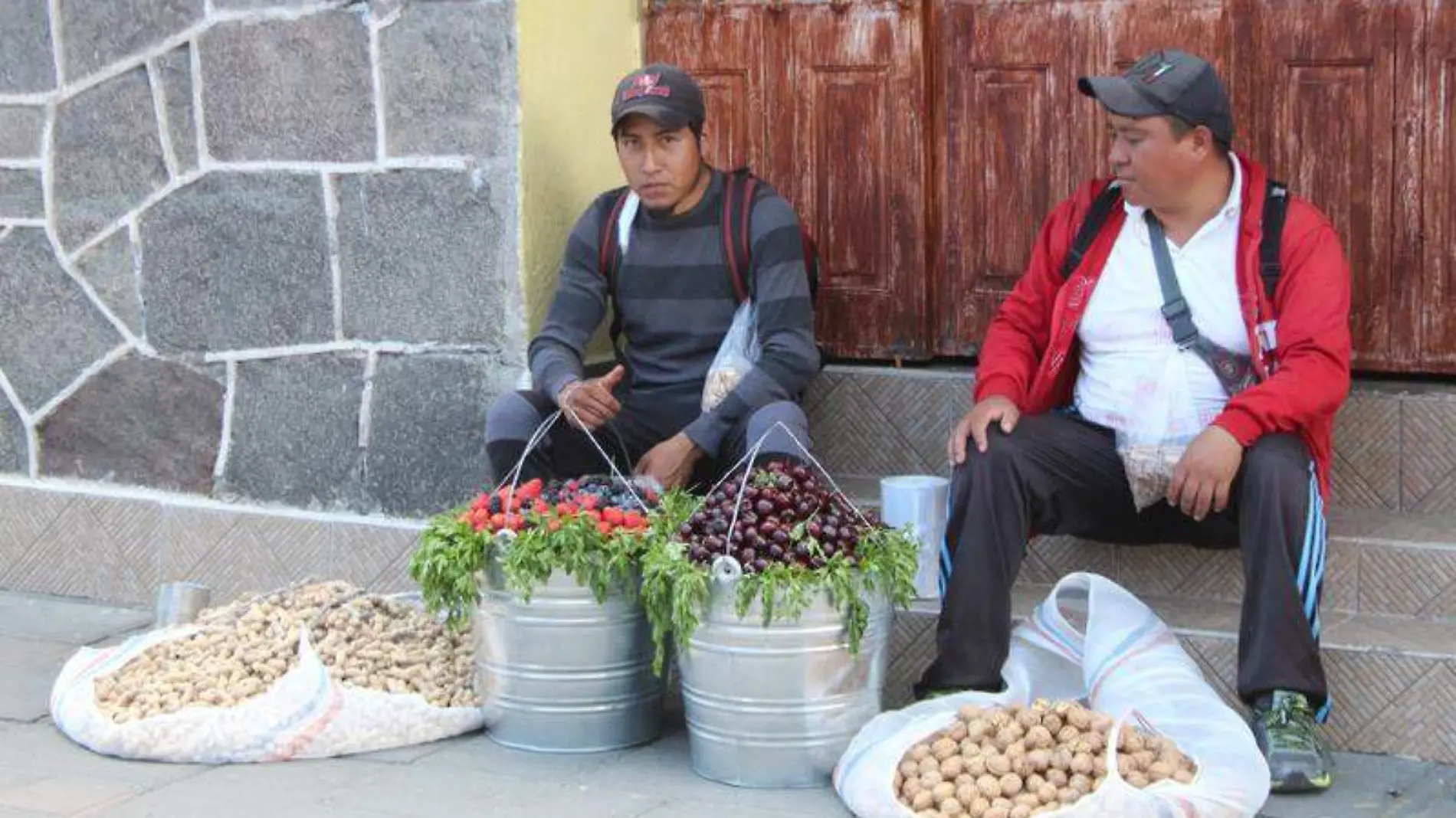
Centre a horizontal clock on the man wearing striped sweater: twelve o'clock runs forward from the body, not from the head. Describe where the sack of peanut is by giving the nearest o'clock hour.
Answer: The sack of peanut is roughly at 2 o'clock from the man wearing striped sweater.

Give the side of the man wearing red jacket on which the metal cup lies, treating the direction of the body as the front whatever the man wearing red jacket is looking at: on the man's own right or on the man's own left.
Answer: on the man's own right

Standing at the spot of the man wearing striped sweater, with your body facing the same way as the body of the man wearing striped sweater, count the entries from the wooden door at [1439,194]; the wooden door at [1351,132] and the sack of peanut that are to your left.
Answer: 2

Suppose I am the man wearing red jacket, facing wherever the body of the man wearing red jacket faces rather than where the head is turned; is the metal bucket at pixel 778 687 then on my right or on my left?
on my right

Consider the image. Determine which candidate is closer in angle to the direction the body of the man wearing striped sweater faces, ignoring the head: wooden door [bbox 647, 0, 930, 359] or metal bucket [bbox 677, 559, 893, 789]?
the metal bucket

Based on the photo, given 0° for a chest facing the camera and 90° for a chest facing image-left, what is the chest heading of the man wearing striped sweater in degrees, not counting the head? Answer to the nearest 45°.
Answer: approximately 0°

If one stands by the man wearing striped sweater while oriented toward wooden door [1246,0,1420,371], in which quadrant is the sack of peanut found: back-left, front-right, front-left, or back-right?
back-right

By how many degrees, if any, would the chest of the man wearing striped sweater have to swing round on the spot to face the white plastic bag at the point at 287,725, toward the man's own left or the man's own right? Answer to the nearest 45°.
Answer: approximately 45° to the man's own right

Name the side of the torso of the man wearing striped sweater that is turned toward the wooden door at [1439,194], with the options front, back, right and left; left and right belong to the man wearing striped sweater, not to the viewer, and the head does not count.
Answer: left

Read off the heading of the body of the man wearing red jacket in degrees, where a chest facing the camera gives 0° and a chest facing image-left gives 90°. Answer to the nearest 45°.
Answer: approximately 0°

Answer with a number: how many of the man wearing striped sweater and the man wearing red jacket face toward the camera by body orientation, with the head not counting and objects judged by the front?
2

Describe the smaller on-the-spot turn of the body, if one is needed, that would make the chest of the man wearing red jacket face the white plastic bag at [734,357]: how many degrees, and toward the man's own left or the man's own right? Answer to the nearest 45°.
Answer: approximately 90° to the man's own right
